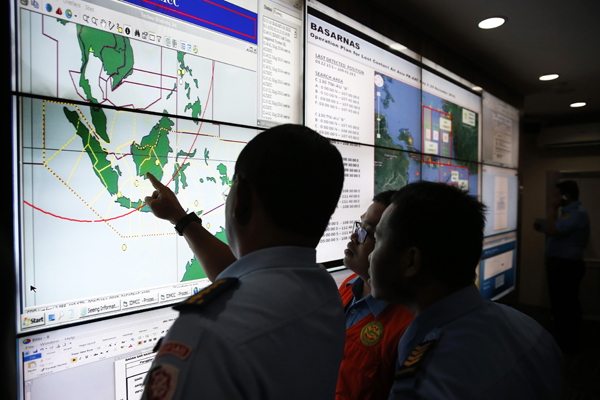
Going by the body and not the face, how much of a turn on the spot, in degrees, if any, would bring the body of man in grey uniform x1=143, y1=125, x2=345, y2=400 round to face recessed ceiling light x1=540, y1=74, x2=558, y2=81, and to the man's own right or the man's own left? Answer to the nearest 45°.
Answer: approximately 90° to the man's own right

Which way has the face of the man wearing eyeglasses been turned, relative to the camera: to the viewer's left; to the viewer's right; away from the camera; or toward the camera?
to the viewer's left

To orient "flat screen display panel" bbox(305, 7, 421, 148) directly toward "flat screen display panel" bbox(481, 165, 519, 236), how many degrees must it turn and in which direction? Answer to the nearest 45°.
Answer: approximately 90° to its left

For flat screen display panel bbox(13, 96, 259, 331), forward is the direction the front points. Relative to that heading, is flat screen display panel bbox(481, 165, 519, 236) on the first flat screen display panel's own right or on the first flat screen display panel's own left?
on the first flat screen display panel's own left

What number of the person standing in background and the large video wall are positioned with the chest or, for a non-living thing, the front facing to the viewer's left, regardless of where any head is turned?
1

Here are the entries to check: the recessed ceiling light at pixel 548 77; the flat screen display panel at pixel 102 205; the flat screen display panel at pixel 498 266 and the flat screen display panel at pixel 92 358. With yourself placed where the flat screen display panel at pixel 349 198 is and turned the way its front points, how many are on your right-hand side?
2

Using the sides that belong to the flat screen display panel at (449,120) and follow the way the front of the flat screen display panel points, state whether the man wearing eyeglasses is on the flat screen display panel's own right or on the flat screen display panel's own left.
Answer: on the flat screen display panel's own right

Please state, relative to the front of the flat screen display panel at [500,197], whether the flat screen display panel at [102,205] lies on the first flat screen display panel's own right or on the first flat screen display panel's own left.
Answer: on the first flat screen display panel's own right

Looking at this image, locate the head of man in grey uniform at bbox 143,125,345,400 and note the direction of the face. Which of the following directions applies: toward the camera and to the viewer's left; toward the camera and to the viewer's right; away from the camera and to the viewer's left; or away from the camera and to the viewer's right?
away from the camera and to the viewer's left

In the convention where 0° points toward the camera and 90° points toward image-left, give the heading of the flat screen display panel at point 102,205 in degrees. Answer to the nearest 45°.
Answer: approximately 315°

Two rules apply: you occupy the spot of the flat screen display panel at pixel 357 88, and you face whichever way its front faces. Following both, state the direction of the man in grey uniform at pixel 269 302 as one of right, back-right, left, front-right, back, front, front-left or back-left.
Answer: front-right

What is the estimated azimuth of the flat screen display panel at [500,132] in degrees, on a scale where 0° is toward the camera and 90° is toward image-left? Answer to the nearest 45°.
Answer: approximately 315°
